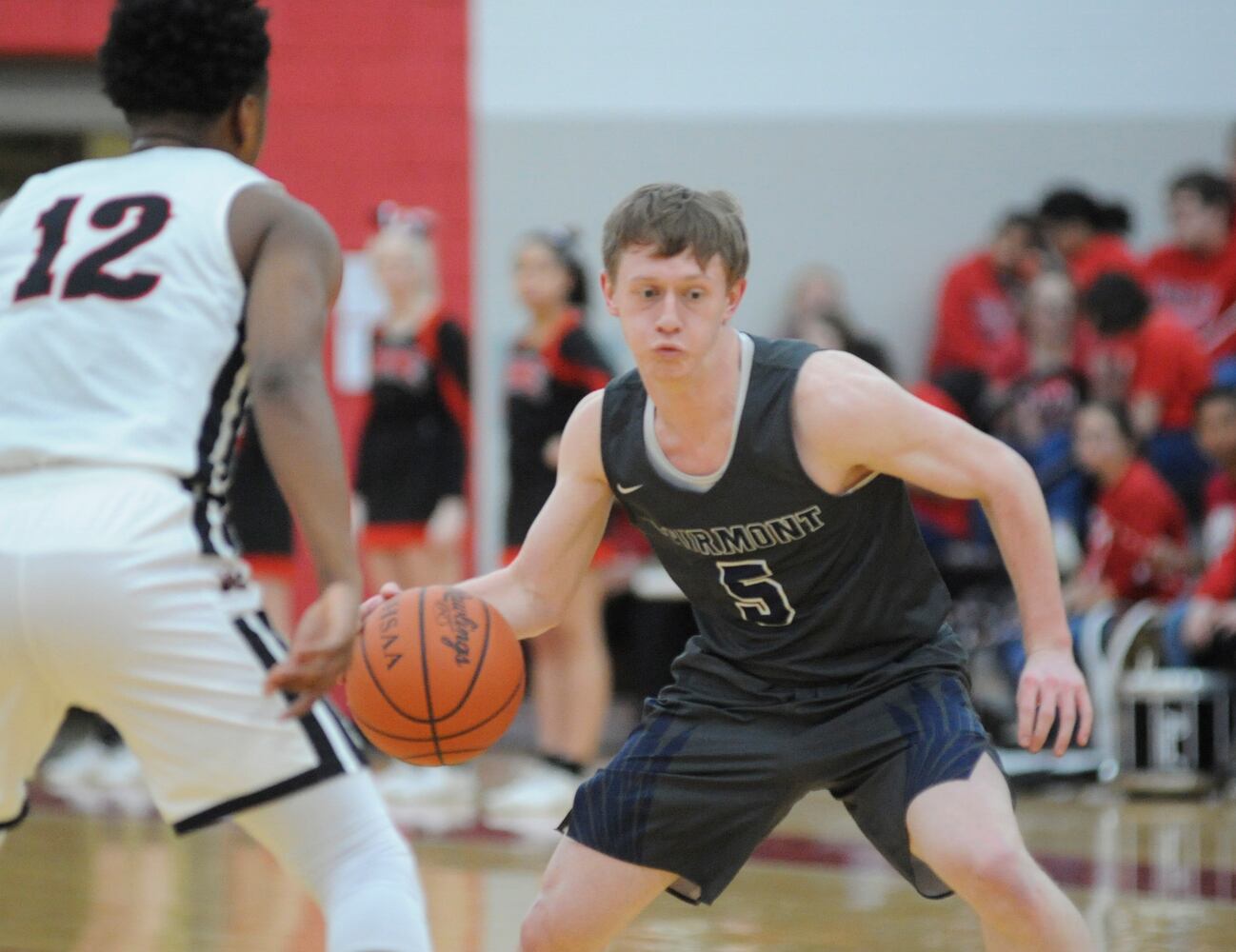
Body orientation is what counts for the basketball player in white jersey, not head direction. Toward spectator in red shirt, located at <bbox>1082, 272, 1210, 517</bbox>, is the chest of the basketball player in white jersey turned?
yes

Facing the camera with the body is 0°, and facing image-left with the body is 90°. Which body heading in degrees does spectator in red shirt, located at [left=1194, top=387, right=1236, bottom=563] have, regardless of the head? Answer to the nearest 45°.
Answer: approximately 45°

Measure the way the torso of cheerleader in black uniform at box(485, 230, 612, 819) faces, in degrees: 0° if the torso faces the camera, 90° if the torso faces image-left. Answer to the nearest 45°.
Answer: approximately 45°

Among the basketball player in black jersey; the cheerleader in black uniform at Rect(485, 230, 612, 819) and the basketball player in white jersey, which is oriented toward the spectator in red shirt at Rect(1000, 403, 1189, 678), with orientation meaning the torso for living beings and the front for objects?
the basketball player in white jersey

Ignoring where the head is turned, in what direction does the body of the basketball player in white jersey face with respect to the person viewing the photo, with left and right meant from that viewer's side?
facing away from the viewer and to the right of the viewer

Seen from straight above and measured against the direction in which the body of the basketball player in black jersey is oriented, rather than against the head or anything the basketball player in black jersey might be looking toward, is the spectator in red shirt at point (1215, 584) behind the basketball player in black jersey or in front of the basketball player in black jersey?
behind

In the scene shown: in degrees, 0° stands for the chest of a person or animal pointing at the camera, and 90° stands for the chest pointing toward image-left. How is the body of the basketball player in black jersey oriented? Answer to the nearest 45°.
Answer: approximately 45°

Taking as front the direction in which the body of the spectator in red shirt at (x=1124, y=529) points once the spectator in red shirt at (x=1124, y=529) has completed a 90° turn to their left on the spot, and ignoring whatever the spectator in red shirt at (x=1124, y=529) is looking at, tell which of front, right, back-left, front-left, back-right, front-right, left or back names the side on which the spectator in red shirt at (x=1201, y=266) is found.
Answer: back-left
